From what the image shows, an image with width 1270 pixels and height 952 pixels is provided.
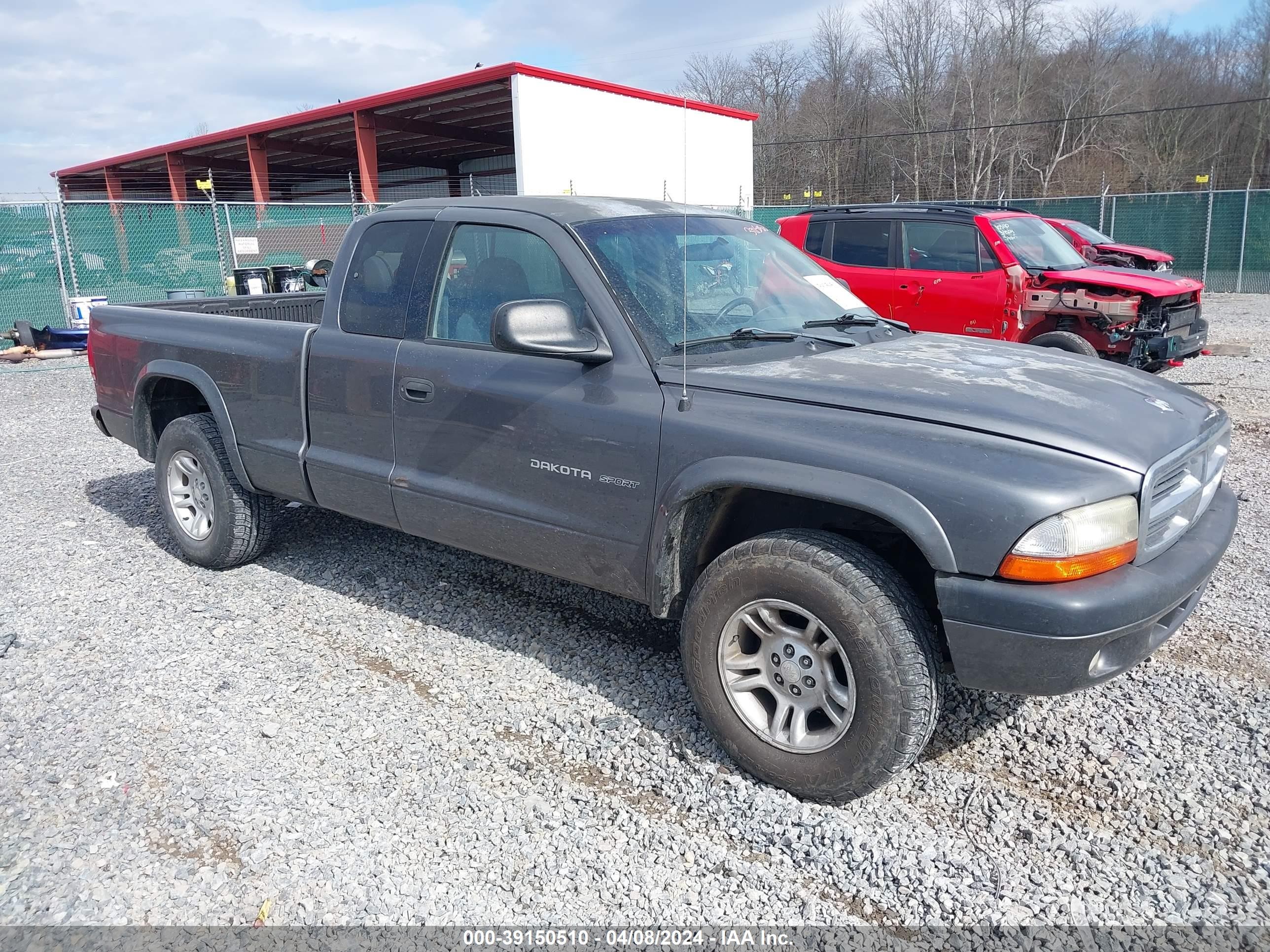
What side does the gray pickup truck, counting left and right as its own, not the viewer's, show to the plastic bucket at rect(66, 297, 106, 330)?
back

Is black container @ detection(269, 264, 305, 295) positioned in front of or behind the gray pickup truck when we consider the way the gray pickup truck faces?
behind

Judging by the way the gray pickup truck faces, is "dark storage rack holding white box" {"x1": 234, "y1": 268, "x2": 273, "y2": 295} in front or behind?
behind

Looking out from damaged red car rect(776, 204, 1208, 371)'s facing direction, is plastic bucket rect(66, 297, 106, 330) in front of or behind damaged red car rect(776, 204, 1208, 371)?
behind

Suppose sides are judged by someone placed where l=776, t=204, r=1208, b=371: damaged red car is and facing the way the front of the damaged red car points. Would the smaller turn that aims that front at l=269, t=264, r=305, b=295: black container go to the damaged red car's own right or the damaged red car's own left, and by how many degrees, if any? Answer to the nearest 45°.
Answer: approximately 135° to the damaged red car's own right

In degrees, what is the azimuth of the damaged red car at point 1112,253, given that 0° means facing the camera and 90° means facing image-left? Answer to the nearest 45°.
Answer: approximately 315°

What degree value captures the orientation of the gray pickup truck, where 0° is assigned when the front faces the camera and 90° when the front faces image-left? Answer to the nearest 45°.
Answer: approximately 315°
